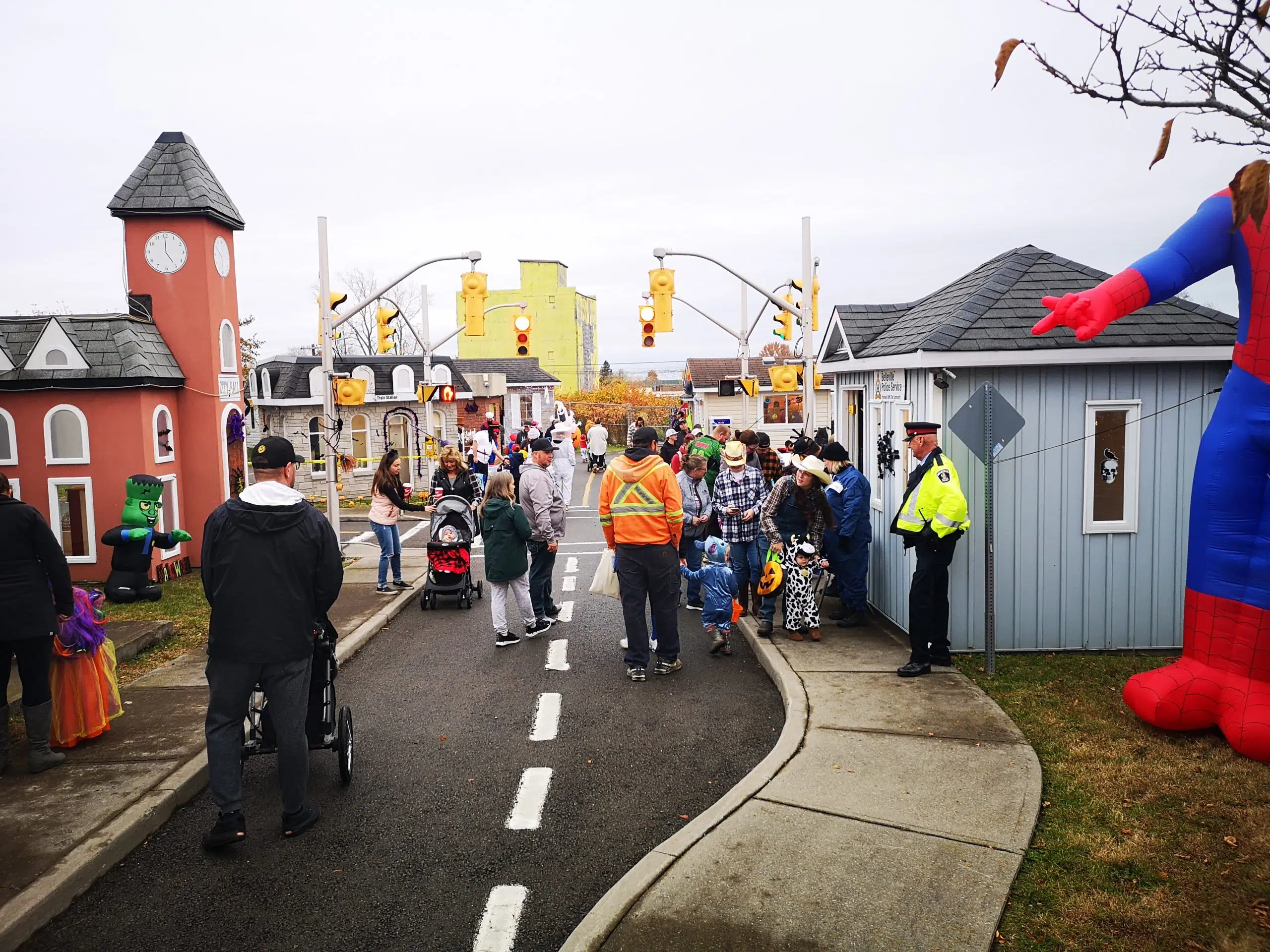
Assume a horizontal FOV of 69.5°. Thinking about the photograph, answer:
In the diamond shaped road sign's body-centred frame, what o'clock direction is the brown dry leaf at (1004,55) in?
The brown dry leaf is roughly at 6 o'clock from the diamond shaped road sign.

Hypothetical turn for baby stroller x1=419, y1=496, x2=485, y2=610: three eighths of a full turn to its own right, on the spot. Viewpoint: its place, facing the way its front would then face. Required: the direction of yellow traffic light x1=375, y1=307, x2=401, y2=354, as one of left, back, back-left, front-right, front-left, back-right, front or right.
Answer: front-right

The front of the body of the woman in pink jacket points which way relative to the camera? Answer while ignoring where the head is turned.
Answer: to the viewer's right

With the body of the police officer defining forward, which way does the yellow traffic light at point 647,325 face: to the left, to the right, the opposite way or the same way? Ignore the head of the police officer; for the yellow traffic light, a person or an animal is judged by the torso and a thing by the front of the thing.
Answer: to the left

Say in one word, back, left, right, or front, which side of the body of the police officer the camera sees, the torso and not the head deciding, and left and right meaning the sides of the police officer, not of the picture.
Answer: left

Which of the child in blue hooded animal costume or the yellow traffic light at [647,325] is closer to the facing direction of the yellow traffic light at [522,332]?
the child in blue hooded animal costume

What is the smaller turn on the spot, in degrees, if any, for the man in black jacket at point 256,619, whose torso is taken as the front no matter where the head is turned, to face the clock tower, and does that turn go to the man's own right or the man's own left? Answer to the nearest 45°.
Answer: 0° — they already face it

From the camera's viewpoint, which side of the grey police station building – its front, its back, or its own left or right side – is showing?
left

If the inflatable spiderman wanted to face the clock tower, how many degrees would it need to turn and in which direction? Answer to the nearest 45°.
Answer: approximately 45° to its right

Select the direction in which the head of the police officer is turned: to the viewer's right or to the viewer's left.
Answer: to the viewer's left
